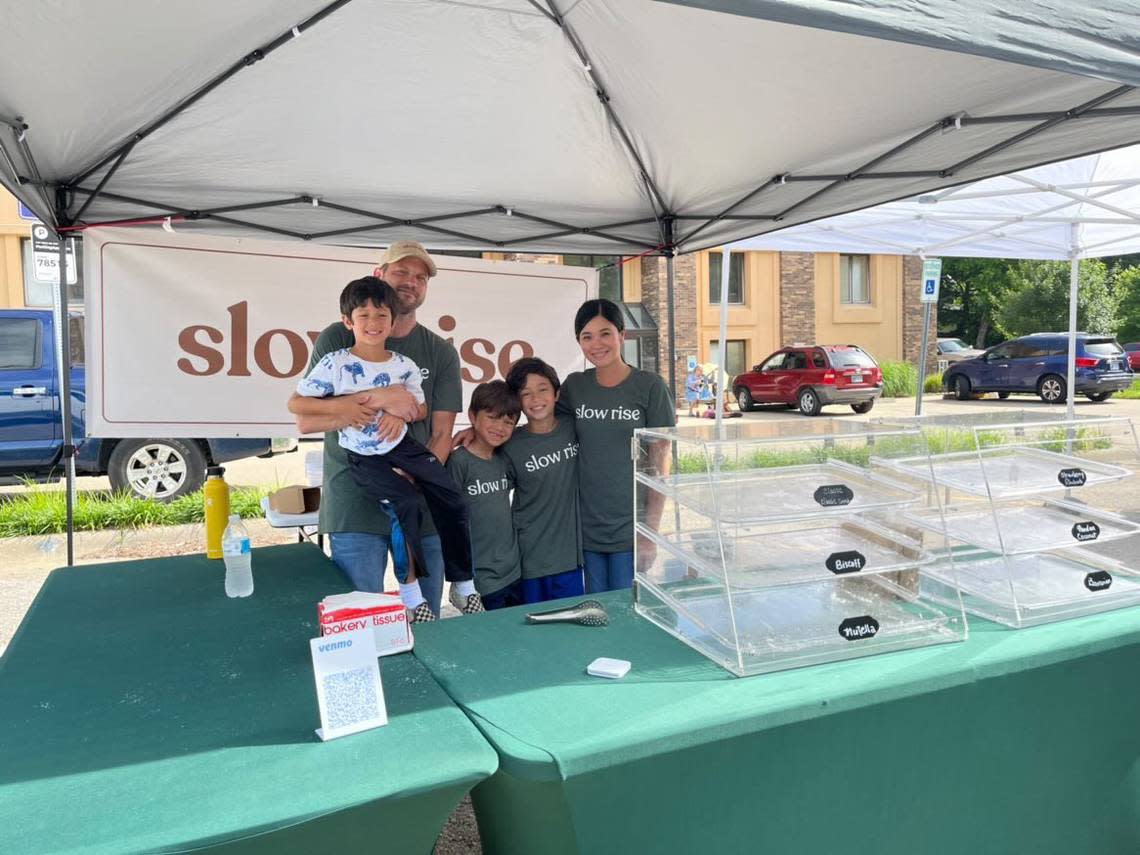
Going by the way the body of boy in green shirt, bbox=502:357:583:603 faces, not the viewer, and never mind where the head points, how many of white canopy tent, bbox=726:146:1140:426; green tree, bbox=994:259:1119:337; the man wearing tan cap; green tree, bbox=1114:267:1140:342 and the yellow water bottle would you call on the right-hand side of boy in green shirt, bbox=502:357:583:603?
2

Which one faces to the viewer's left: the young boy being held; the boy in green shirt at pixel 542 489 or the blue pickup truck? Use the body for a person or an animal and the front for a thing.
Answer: the blue pickup truck

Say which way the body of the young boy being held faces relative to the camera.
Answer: toward the camera

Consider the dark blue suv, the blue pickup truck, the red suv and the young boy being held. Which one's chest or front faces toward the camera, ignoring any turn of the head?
the young boy being held

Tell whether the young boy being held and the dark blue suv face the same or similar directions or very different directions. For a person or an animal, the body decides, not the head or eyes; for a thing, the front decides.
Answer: very different directions

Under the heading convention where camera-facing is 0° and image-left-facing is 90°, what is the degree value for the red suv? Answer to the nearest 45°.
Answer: approximately 135°

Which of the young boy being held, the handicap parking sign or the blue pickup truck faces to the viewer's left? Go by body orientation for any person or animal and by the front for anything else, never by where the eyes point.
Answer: the blue pickup truck

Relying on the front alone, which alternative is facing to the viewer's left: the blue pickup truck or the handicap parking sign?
the blue pickup truck

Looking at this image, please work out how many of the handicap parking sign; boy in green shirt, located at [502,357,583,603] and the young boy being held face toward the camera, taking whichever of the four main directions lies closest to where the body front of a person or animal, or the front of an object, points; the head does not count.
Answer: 3

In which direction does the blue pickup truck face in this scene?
to the viewer's left

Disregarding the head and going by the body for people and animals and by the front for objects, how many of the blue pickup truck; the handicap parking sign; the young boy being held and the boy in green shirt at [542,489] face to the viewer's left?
1

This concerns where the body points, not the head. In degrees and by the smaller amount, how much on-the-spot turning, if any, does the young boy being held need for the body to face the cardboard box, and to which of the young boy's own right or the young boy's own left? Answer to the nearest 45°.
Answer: approximately 180°

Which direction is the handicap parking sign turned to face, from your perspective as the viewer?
facing the viewer

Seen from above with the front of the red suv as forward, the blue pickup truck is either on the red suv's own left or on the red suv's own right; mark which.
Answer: on the red suv's own left

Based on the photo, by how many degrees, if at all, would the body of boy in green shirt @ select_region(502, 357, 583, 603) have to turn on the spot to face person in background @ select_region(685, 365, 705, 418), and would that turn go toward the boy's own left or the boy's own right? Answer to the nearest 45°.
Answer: approximately 180°
